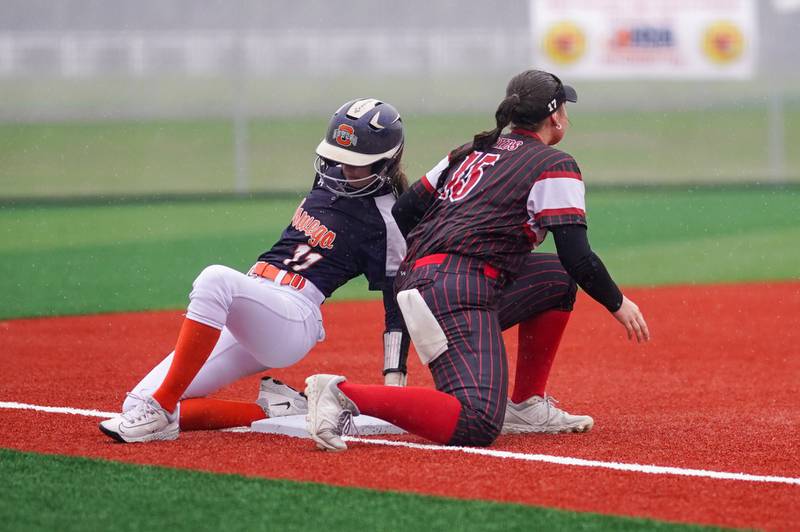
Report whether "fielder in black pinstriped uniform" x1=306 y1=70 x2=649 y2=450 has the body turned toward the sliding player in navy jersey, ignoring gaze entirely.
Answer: no

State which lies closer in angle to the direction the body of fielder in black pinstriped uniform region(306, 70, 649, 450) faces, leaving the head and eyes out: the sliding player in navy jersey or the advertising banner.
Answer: the advertising banner

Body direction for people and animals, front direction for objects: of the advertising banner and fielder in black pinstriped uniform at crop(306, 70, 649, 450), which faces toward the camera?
the advertising banner

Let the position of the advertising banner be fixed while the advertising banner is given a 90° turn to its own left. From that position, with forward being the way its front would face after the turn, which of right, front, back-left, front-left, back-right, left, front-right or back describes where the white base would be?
right

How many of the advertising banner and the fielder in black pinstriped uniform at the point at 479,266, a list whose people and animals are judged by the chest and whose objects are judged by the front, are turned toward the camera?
1

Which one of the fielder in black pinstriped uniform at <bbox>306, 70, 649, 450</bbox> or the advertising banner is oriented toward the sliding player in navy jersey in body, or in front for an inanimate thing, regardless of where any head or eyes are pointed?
the advertising banner

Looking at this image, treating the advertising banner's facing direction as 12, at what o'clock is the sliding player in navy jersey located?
The sliding player in navy jersey is roughly at 12 o'clock from the advertising banner.

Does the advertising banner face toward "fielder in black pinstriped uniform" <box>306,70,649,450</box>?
yes

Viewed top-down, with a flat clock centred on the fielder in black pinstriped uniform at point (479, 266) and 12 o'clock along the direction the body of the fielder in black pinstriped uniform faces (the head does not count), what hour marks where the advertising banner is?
The advertising banner is roughly at 11 o'clock from the fielder in black pinstriped uniform.

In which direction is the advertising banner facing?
toward the camera
